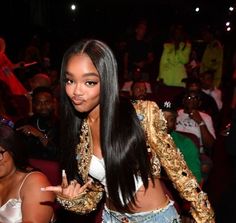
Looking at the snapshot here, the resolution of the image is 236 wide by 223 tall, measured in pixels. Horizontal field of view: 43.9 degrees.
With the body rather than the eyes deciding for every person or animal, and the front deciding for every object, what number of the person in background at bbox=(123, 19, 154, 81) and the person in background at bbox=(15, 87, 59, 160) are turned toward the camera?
2

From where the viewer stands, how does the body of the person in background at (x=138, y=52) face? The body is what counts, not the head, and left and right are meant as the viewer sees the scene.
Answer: facing the viewer

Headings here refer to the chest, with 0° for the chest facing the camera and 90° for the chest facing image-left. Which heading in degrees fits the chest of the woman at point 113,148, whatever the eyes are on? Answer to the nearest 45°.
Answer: approximately 45°

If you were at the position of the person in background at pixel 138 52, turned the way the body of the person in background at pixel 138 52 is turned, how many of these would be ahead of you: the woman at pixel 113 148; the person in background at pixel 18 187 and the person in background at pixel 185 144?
3

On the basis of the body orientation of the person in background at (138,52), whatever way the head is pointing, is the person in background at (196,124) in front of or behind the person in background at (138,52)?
in front

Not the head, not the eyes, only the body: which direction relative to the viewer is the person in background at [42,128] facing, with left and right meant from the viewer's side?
facing the viewer

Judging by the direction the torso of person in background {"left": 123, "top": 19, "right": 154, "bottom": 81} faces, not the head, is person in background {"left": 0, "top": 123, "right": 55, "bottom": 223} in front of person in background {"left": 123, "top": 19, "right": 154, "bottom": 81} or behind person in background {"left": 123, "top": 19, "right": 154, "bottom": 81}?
in front

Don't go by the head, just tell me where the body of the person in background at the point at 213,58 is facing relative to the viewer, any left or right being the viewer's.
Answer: facing the viewer and to the left of the viewer
